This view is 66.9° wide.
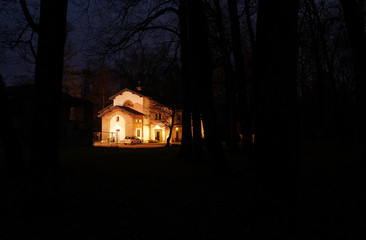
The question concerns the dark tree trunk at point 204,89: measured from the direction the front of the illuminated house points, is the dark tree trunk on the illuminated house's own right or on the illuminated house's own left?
on the illuminated house's own left

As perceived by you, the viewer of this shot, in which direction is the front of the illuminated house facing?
facing the viewer and to the left of the viewer

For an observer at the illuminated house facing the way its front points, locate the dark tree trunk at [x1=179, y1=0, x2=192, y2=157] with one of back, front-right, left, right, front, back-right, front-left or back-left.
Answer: front-left

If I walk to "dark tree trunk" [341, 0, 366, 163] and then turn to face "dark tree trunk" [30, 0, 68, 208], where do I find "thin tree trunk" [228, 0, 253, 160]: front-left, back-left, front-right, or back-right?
front-right

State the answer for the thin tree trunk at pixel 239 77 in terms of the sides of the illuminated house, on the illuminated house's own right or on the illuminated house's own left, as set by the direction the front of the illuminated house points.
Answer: on the illuminated house's own left

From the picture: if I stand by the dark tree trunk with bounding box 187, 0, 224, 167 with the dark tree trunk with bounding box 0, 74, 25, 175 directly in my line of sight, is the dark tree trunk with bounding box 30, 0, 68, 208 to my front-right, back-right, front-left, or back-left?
front-left

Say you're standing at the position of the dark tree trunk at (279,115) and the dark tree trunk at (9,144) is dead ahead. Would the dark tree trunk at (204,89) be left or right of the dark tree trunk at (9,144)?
right

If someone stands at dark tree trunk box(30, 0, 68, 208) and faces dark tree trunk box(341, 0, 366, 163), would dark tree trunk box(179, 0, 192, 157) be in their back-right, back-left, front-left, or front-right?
front-left

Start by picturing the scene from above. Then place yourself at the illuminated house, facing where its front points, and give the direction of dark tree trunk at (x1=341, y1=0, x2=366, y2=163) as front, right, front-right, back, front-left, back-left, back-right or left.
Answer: front-left
